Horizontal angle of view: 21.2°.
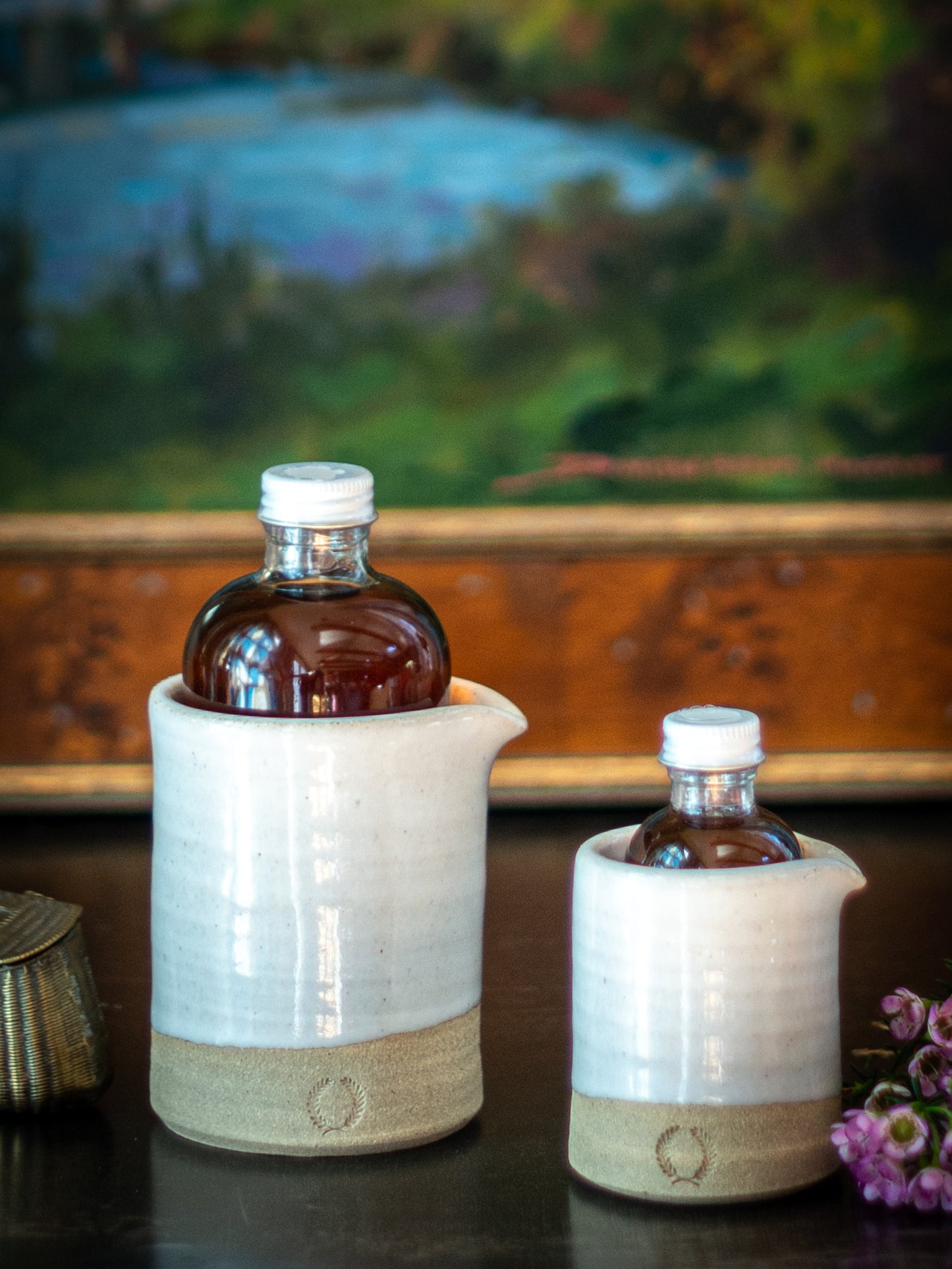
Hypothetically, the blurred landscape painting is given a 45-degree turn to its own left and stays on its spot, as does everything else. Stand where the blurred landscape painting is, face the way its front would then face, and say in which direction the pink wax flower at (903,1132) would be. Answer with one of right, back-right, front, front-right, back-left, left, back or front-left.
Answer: front-right

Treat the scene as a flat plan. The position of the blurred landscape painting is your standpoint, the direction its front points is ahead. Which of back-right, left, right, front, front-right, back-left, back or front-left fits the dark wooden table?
front

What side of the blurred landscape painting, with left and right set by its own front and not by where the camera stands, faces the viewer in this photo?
front

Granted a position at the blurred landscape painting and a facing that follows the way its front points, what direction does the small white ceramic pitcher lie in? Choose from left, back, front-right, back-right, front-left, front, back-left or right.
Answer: front

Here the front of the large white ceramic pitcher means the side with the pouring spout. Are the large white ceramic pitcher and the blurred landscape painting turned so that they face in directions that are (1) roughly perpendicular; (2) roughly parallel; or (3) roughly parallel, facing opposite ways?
roughly perpendicular

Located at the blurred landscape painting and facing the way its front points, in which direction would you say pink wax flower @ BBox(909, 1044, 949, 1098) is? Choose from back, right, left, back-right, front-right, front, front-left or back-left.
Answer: front

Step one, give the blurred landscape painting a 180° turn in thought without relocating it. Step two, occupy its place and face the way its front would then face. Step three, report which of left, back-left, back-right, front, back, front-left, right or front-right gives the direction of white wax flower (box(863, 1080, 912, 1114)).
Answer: back

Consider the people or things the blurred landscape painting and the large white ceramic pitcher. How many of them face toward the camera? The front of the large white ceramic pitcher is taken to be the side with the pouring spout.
1

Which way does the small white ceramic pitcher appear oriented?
to the viewer's right

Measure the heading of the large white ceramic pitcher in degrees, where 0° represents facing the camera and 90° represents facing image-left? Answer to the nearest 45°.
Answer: approximately 270°

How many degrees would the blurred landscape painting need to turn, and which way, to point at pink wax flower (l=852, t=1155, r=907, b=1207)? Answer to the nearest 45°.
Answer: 0° — it already faces it

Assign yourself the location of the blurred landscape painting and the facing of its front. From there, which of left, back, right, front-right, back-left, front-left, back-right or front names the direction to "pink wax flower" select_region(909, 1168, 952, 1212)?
front
